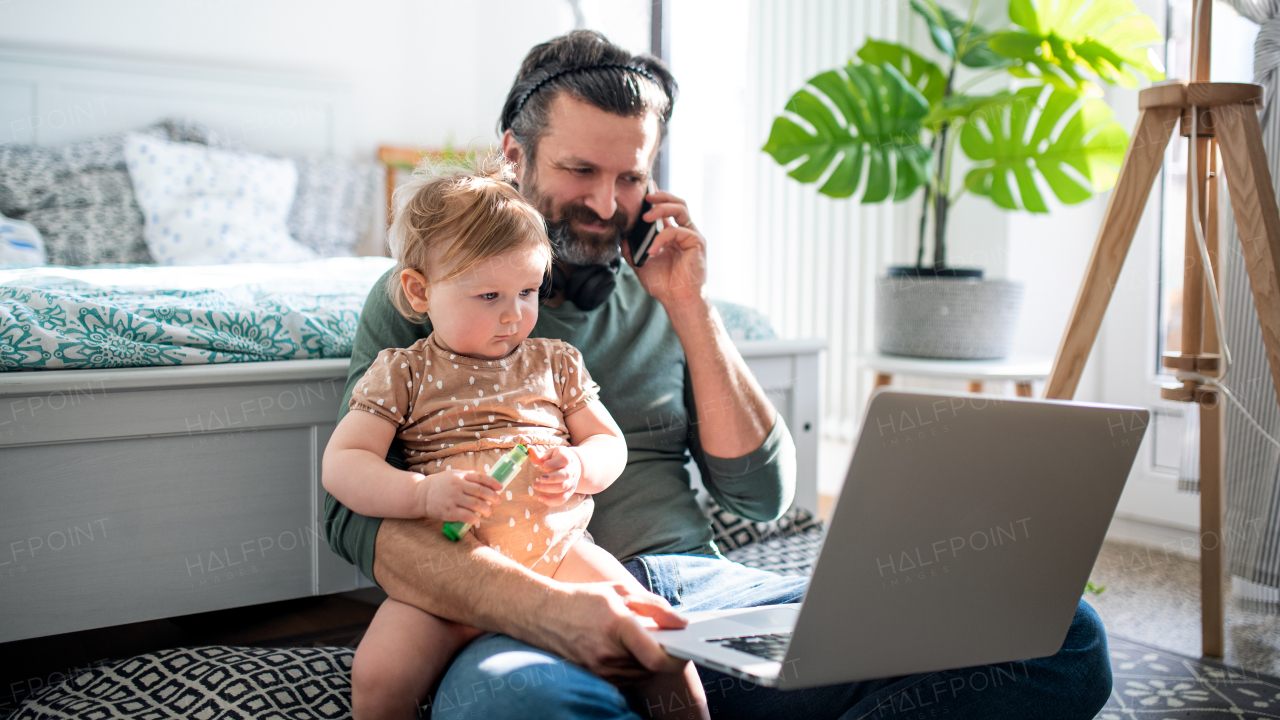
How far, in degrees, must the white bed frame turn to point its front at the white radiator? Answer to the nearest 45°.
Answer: approximately 90° to its left

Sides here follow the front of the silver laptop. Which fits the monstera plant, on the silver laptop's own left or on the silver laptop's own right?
on the silver laptop's own right

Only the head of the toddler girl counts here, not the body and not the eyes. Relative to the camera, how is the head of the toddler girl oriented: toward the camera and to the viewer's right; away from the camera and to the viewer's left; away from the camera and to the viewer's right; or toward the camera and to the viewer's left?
toward the camera and to the viewer's right

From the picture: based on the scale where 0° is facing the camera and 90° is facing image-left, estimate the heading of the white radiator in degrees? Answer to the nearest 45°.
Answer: approximately 0°

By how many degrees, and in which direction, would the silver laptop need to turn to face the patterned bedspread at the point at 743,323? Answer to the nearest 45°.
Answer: approximately 45° to its right

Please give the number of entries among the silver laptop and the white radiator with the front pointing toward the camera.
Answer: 1

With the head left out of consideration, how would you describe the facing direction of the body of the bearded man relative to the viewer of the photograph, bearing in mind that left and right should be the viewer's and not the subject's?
facing the viewer and to the right of the viewer

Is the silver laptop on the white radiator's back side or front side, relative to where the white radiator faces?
on the front side
